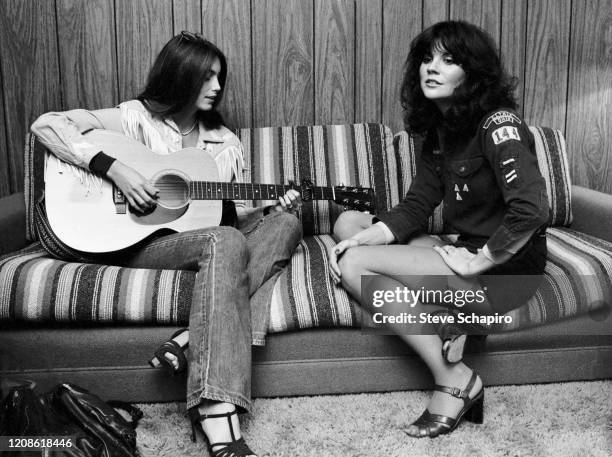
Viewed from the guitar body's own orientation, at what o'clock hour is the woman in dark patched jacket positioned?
The woman in dark patched jacket is roughly at 10 o'clock from the guitar body.

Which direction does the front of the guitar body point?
toward the camera

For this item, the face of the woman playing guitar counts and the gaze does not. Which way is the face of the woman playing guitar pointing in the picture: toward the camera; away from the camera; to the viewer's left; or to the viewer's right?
to the viewer's right

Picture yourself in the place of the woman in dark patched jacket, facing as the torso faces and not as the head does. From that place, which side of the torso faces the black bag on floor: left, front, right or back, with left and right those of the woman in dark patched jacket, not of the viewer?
front

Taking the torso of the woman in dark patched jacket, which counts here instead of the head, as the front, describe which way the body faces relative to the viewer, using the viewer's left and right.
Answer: facing the viewer and to the left of the viewer

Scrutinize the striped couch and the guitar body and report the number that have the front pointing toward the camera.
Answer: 2

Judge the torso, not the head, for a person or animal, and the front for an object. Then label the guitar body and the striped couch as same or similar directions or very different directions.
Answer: same or similar directions

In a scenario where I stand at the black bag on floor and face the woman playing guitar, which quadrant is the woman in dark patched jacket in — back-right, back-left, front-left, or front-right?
front-right
